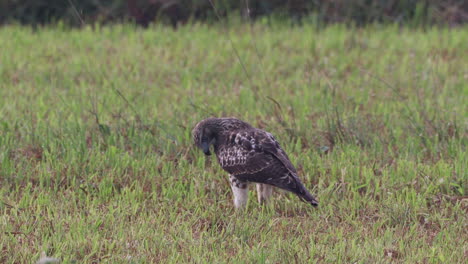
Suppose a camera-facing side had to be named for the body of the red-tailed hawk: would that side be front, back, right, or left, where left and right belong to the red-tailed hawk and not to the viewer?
left
